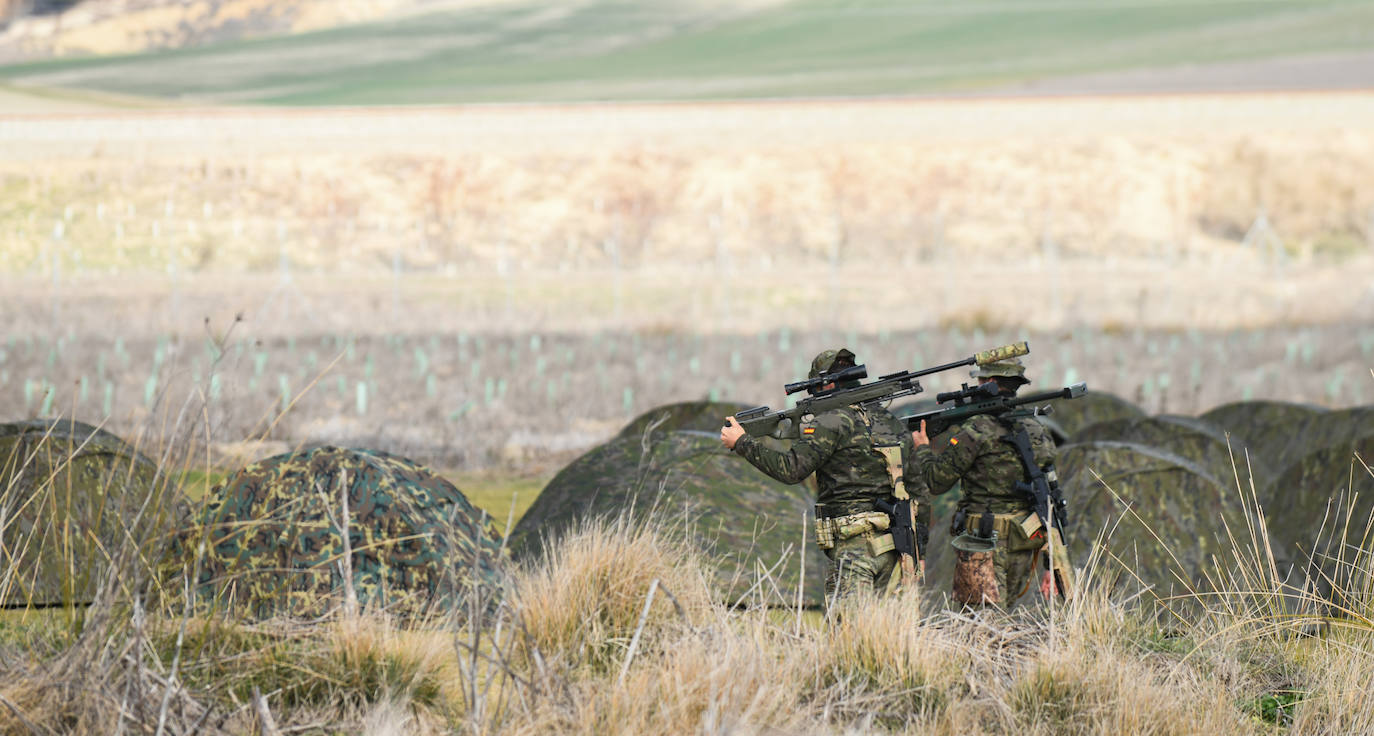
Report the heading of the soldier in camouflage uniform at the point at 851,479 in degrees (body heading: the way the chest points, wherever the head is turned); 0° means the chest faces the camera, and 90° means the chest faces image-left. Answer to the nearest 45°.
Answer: approximately 135°

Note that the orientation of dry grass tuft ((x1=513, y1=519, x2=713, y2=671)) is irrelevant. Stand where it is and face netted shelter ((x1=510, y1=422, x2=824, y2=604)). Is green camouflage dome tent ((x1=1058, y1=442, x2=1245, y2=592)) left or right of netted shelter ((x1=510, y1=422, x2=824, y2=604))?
right

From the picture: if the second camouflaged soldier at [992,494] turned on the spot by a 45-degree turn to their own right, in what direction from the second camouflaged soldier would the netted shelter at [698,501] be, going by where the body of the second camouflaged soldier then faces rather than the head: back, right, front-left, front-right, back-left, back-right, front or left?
front-left

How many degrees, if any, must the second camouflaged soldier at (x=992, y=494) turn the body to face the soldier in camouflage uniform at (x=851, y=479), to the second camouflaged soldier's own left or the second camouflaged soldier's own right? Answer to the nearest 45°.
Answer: approximately 90° to the second camouflaged soldier's own left

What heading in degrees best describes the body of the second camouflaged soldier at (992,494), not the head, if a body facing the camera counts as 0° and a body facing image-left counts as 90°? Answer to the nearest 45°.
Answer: approximately 135°

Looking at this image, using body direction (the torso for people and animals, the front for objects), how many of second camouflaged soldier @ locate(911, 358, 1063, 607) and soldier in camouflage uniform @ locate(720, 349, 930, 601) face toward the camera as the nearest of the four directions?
0

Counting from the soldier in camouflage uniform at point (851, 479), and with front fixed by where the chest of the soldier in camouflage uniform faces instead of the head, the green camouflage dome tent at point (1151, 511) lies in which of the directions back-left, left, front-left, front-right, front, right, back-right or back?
right

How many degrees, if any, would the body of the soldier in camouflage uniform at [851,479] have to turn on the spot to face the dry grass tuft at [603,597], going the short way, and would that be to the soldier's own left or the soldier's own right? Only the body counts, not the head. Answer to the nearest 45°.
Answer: approximately 45° to the soldier's own left

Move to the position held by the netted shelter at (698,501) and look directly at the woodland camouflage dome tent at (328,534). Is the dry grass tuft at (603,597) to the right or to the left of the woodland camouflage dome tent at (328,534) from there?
left
